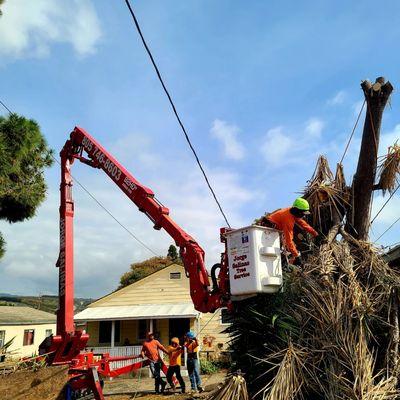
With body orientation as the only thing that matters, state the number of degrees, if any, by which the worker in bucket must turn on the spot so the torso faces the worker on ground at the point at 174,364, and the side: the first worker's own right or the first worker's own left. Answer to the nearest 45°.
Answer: approximately 135° to the first worker's own left

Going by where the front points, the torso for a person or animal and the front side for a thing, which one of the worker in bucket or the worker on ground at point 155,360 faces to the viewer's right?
the worker in bucket

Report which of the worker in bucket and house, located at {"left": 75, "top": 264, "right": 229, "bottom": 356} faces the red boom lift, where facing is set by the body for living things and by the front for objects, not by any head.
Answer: the house

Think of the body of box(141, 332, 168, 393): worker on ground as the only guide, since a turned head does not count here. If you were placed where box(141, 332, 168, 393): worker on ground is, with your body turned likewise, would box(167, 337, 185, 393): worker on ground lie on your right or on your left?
on your left

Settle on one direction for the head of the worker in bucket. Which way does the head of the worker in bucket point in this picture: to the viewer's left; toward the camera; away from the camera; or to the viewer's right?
to the viewer's right

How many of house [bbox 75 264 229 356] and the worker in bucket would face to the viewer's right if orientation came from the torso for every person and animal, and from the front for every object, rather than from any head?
1

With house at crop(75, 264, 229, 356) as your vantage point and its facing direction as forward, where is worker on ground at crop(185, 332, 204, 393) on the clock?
The worker on ground is roughly at 12 o'clock from the house.

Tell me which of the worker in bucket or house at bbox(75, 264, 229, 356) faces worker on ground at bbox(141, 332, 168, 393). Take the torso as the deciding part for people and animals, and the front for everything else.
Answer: the house

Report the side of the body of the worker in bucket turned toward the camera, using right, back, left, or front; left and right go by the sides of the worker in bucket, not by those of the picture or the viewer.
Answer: right

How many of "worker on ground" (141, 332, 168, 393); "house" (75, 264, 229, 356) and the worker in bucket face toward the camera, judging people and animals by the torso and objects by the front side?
2

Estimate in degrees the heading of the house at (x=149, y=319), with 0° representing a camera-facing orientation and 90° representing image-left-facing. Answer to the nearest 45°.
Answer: approximately 0°

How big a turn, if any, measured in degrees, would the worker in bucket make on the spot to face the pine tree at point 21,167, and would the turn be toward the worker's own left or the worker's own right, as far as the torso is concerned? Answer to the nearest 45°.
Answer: approximately 135° to the worker's own left
